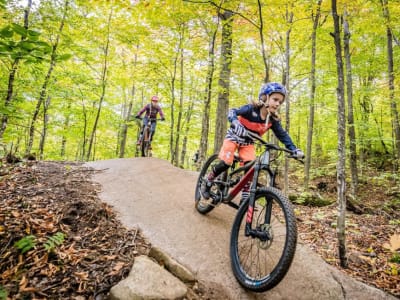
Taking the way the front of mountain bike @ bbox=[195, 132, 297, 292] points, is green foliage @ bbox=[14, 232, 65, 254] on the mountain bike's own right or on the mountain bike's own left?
on the mountain bike's own right

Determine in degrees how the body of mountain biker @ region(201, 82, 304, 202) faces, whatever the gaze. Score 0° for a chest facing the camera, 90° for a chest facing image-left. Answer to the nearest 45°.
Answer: approximately 315°

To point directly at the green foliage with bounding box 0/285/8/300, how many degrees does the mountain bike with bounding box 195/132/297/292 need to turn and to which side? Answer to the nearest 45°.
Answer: approximately 90° to its right

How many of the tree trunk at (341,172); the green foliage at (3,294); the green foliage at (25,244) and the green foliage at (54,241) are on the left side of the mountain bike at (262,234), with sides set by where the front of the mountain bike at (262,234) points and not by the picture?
1

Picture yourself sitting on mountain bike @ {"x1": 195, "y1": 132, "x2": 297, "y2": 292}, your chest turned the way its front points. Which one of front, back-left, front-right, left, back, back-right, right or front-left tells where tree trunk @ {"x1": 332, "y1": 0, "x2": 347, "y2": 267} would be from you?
left

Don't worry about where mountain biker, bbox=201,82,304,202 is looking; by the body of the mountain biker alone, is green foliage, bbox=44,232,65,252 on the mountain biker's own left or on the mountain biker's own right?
on the mountain biker's own right

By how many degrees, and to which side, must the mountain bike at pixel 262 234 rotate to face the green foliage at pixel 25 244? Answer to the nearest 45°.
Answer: approximately 135° to its right

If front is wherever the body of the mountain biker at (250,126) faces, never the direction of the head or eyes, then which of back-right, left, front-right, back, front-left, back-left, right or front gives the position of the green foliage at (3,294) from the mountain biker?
right

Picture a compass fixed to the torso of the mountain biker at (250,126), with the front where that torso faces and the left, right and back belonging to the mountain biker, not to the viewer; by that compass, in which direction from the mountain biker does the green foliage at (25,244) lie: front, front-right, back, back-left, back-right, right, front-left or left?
right

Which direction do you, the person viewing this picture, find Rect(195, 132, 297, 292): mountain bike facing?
facing the viewer and to the right of the viewer
